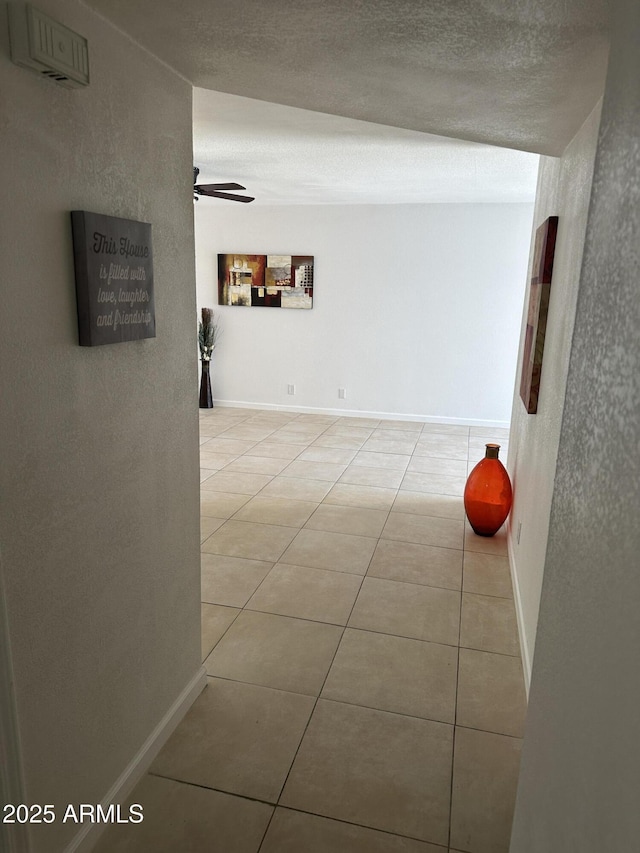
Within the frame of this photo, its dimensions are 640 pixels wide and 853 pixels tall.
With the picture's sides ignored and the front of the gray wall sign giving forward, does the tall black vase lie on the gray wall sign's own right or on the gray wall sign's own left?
on the gray wall sign's own left

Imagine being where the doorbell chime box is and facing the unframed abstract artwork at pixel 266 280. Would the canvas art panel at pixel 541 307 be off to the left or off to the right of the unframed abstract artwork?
right

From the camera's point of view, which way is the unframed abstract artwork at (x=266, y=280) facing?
toward the camera

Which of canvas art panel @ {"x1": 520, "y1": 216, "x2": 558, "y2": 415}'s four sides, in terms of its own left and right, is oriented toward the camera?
left

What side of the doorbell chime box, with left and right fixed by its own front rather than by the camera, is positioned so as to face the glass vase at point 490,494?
left

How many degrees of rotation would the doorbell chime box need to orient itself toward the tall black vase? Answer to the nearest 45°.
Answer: approximately 135° to its left

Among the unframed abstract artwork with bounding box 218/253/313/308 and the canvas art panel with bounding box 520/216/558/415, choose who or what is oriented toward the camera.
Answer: the unframed abstract artwork

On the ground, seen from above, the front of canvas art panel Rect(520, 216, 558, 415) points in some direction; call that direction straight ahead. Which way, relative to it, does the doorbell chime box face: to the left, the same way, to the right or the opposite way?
the opposite way

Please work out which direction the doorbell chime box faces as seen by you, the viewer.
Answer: facing the viewer and to the right of the viewer

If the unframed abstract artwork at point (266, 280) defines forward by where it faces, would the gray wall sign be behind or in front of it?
in front

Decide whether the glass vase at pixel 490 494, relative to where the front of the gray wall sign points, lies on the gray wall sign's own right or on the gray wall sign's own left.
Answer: on the gray wall sign's own left

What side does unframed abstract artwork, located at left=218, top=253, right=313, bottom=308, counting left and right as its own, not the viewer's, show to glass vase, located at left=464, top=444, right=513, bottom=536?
front

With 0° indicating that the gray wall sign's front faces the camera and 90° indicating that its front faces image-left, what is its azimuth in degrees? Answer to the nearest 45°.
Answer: approximately 315°
